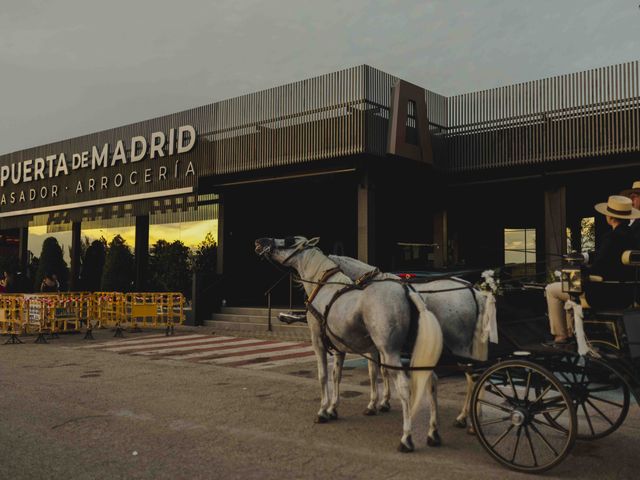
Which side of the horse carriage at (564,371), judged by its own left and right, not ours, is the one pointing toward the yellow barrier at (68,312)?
front

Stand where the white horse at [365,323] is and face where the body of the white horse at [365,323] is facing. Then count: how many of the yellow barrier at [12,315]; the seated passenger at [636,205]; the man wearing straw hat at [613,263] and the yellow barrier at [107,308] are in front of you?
2

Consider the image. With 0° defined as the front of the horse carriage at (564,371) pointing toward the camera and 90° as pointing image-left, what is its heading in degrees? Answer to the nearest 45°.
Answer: approximately 135°

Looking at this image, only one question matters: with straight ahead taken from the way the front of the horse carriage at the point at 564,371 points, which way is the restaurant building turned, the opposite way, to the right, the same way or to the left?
to the left

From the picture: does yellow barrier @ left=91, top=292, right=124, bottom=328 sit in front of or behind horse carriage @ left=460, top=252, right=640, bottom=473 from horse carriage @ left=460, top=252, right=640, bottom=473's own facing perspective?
in front

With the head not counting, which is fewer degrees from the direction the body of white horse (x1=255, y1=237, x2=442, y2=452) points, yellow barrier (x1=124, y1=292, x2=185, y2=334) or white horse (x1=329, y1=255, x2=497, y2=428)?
the yellow barrier

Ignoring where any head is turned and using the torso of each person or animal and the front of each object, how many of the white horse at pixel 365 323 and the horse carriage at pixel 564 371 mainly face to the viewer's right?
0

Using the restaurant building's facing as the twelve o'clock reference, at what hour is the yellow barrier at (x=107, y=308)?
The yellow barrier is roughly at 1 o'clock from the restaurant building.

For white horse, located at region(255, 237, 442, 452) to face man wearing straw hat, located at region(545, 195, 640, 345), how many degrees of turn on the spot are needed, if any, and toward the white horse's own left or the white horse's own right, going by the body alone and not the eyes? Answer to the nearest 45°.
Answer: approximately 135° to the white horse's own right

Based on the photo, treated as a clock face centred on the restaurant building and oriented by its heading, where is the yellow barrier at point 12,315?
The yellow barrier is roughly at 1 o'clock from the restaurant building.

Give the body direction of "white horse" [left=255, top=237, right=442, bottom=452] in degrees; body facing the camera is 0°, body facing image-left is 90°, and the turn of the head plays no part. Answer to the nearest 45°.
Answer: approximately 135°

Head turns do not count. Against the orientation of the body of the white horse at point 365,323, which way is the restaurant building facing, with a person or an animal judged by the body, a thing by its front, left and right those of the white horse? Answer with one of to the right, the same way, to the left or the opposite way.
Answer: to the left

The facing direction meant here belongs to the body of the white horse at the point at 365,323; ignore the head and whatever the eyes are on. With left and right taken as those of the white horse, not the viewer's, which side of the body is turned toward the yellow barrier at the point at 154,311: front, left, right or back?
front
